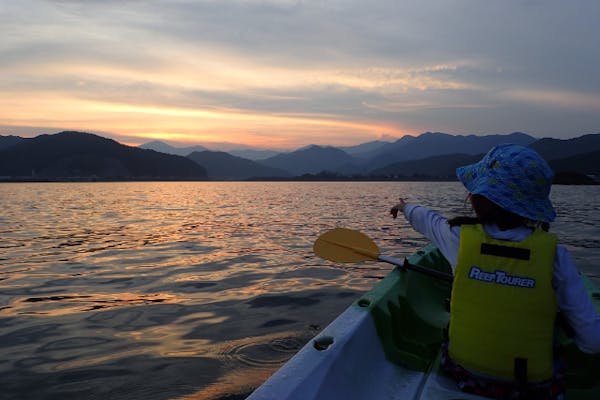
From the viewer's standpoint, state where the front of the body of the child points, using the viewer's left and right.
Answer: facing away from the viewer

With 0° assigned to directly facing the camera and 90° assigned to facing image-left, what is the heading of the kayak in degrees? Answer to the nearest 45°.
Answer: approximately 180°

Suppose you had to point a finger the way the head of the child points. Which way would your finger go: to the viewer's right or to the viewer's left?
to the viewer's left
